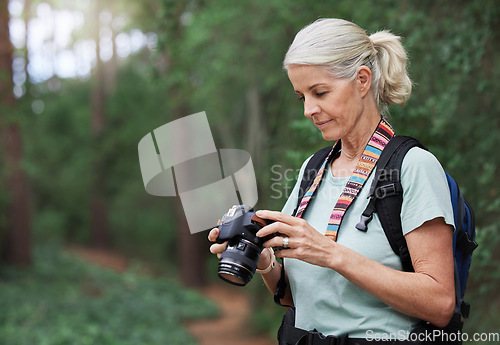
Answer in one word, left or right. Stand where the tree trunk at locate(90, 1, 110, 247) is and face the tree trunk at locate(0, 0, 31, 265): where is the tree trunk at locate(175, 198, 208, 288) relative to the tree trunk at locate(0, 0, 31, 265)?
left

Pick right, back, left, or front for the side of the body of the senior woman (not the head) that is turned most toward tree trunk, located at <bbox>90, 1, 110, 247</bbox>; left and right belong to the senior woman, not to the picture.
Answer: right

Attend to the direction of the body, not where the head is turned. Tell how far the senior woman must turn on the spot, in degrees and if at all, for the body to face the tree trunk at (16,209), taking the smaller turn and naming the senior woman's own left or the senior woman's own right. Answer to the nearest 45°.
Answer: approximately 90° to the senior woman's own right

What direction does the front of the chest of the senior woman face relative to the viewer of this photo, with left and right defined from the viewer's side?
facing the viewer and to the left of the viewer

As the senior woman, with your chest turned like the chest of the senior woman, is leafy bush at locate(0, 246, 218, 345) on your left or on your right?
on your right

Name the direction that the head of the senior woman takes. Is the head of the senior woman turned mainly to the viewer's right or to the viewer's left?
to the viewer's left

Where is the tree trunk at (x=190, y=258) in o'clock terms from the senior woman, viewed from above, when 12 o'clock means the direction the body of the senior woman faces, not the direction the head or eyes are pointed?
The tree trunk is roughly at 4 o'clock from the senior woman.
